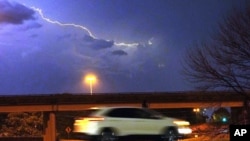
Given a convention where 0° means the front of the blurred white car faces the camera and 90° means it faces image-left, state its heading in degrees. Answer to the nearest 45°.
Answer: approximately 270°
